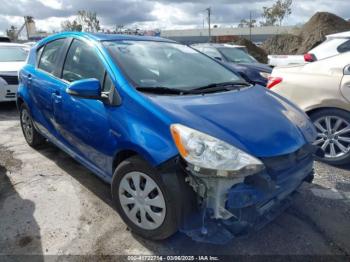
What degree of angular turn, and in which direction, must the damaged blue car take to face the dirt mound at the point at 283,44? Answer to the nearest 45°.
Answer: approximately 135° to its left

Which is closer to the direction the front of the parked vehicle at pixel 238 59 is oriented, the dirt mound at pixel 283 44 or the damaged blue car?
the damaged blue car

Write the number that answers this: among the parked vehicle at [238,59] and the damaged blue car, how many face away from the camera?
0

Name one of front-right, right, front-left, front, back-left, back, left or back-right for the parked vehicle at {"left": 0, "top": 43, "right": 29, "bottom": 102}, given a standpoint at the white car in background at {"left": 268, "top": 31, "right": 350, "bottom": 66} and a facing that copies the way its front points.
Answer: back-left

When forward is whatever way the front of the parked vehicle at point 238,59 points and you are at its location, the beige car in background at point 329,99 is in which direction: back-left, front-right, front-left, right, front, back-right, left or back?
front-right

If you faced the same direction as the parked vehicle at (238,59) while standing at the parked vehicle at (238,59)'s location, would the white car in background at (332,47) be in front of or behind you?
in front

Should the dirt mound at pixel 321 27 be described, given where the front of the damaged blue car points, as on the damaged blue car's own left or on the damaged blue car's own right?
on the damaged blue car's own left

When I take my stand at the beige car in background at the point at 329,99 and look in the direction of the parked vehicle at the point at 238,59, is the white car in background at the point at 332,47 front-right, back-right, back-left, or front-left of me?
front-right

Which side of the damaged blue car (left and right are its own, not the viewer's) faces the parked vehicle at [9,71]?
back

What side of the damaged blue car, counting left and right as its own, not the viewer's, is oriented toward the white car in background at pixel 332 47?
left

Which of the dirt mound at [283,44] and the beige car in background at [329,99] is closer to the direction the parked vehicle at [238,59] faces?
the beige car in background

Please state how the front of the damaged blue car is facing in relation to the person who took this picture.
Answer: facing the viewer and to the right of the viewer

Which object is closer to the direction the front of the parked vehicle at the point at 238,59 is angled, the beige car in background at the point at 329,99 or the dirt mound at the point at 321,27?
the beige car in background

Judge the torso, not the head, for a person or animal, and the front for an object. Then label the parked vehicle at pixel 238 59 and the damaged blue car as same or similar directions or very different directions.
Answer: same or similar directions

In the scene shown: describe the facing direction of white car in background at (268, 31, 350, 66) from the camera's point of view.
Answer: facing away from the viewer and to the right of the viewer

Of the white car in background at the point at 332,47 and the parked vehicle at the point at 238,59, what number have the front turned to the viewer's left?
0
